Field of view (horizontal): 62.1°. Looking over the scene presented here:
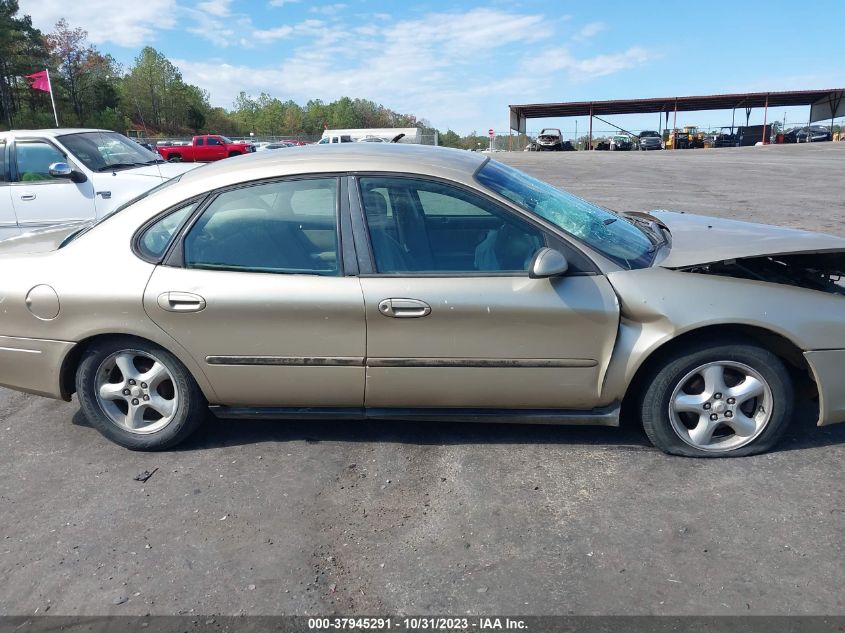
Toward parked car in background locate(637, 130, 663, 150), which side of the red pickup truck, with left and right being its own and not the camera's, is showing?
front

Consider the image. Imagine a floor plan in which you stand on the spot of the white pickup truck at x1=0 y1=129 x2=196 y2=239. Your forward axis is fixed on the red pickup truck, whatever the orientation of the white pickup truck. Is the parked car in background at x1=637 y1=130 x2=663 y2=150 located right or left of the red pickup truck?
right

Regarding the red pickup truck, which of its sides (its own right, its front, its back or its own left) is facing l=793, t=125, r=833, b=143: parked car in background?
front

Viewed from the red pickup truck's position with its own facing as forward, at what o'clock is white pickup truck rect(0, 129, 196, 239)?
The white pickup truck is roughly at 3 o'clock from the red pickup truck.

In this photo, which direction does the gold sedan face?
to the viewer's right

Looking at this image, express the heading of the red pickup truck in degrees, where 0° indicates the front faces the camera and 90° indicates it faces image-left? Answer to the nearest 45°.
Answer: approximately 270°

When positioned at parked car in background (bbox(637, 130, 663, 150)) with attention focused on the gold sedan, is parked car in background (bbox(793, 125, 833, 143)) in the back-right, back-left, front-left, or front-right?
back-left

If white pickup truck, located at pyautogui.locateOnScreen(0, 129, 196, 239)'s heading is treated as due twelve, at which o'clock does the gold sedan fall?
The gold sedan is roughly at 1 o'clock from the white pickup truck.

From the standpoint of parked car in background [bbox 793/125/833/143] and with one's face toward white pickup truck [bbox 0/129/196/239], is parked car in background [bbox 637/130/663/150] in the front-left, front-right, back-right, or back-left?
front-right

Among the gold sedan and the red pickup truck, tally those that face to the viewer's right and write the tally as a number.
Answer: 2

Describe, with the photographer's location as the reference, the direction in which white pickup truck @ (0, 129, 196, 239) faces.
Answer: facing the viewer and to the right of the viewer

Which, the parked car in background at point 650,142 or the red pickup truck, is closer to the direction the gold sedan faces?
the parked car in background

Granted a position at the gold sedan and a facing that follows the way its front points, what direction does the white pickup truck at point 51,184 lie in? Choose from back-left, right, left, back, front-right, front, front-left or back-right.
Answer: back-left
